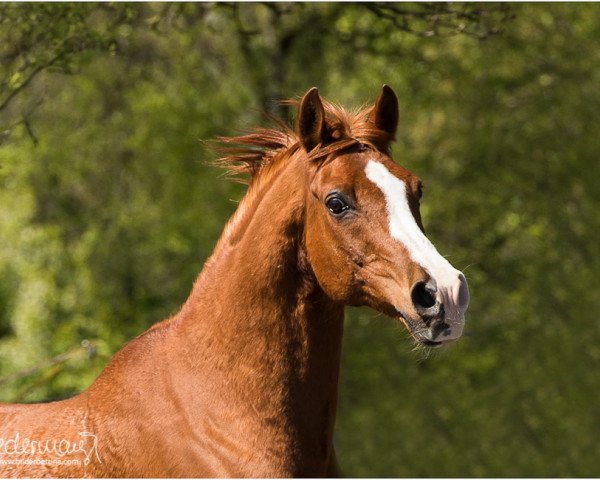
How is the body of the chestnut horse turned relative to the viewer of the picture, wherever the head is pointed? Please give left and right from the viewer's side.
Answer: facing the viewer and to the right of the viewer
